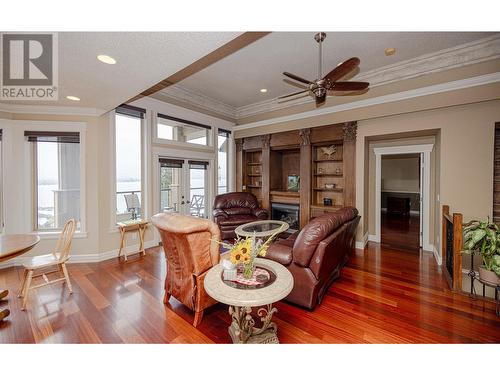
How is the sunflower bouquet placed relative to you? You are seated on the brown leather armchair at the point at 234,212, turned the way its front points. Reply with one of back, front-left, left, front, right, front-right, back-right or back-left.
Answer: front-right

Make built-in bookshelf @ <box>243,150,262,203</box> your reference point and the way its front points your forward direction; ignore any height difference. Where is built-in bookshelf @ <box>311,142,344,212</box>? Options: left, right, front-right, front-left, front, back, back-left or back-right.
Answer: left

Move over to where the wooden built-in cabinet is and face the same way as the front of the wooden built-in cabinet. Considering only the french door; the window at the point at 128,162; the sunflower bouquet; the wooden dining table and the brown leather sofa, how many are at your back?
0

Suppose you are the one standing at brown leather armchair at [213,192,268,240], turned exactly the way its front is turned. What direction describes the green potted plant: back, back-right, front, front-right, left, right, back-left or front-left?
front

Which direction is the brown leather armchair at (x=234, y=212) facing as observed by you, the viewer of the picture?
facing the viewer and to the right of the viewer

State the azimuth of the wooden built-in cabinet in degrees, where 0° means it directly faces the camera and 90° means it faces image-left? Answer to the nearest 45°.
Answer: approximately 45°

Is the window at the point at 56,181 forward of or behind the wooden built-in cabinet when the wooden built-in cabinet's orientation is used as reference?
forward

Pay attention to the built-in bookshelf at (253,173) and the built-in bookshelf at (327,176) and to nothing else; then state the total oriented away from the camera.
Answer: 0

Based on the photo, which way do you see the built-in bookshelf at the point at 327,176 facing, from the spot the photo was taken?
facing the viewer and to the left of the viewer

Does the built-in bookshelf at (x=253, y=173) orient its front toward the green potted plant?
no

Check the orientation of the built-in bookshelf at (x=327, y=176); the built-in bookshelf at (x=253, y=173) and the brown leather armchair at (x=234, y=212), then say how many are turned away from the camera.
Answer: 0

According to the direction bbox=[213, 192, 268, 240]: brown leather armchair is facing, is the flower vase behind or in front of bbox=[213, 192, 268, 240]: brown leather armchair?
in front

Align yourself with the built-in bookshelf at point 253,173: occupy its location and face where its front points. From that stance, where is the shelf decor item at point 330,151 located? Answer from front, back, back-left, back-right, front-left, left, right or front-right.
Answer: left

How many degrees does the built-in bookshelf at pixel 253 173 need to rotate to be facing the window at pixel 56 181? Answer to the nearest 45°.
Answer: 0° — it already faces it

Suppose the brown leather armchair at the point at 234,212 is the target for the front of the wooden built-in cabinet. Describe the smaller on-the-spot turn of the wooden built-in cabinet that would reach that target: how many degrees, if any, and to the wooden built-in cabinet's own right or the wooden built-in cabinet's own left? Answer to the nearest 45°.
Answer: approximately 45° to the wooden built-in cabinet's own right

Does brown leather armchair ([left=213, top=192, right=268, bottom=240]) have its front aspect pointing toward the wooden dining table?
no

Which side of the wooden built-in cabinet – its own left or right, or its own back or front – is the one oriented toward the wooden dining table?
front

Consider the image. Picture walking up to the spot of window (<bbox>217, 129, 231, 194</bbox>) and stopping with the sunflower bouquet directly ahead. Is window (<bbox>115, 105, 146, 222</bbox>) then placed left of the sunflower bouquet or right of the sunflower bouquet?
right

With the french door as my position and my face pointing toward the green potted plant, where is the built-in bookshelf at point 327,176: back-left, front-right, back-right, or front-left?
front-left
